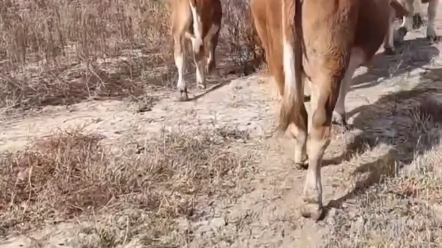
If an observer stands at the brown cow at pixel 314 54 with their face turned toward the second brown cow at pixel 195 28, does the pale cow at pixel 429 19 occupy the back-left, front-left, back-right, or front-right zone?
front-right

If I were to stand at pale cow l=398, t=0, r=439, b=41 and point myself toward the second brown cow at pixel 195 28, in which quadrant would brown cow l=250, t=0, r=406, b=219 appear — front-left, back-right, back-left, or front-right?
front-left

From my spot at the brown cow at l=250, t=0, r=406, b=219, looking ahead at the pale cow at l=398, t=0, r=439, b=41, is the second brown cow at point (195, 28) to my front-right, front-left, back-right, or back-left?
front-left

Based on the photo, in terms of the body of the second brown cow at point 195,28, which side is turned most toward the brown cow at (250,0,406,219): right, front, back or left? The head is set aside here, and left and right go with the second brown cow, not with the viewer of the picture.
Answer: back

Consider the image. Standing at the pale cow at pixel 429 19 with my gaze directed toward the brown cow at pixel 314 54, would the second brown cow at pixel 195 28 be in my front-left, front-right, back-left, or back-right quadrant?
front-right

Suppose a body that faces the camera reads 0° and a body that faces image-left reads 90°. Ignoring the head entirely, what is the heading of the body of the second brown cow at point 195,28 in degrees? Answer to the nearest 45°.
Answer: approximately 180°
